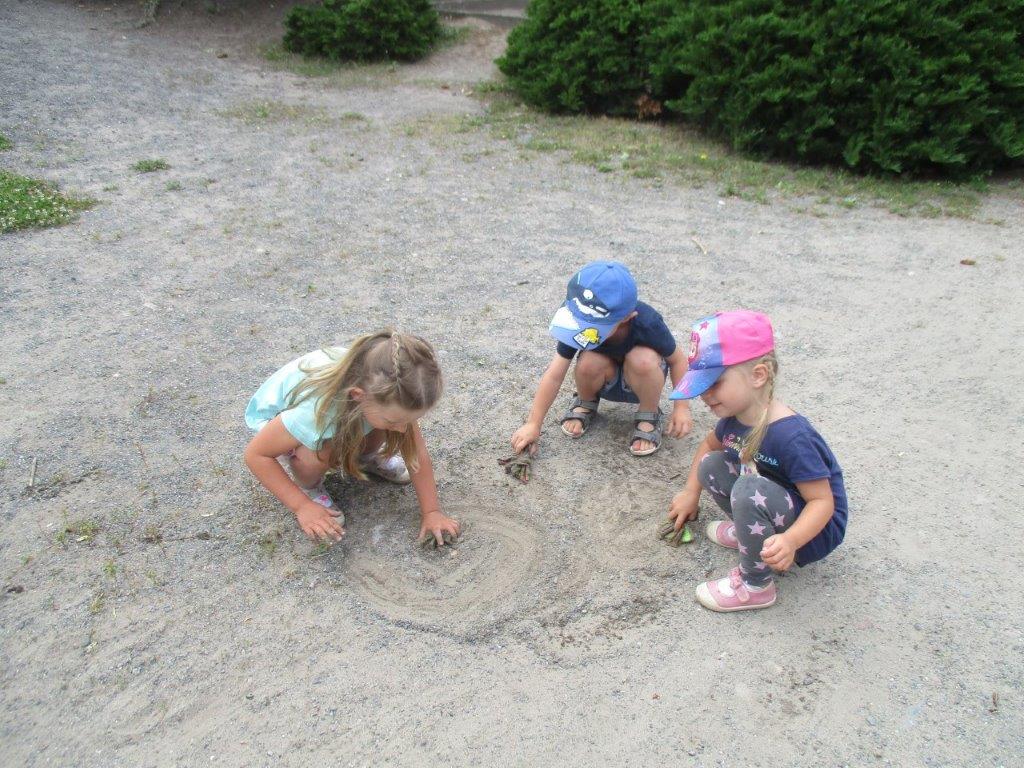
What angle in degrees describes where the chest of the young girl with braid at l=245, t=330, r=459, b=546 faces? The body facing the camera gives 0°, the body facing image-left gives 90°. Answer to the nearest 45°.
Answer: approximately 315°

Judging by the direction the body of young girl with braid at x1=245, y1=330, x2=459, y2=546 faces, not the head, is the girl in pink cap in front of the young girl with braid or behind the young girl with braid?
in front

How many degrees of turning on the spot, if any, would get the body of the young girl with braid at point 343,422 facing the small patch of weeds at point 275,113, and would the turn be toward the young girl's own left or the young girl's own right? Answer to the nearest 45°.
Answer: approximately 135° to the young girl's own left

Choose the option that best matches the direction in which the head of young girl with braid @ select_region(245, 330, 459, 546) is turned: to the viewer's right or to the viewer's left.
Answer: to the viewer's right

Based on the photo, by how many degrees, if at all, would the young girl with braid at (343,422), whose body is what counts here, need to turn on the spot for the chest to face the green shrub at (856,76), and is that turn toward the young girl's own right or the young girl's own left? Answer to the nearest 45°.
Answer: approximately 90° to the young girl's own left

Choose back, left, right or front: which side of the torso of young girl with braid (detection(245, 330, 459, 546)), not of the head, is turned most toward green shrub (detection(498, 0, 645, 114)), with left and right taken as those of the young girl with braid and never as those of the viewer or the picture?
left

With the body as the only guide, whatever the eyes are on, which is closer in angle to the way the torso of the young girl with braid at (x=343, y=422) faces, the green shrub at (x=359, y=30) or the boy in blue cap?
the boy in blue cap

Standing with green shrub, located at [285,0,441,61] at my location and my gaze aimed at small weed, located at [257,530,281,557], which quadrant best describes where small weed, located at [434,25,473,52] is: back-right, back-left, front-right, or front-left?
back-left

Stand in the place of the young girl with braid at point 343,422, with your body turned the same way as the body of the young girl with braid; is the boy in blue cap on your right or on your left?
on your left

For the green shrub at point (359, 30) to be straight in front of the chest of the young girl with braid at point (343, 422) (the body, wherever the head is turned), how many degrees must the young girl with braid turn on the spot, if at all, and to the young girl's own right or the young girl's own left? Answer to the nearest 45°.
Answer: approximately 135° to the young girl's own left

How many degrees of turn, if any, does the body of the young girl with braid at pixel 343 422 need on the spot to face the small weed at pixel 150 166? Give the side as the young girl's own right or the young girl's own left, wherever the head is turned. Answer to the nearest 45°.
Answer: approximately 135° to the young girl's own left
